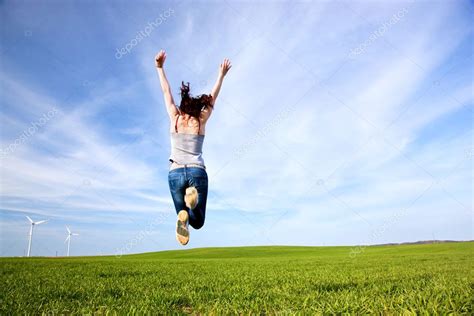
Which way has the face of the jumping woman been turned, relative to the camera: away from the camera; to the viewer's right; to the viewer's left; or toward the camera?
away from the camera

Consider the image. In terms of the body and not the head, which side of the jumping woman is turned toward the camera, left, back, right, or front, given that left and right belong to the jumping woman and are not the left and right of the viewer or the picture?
back
